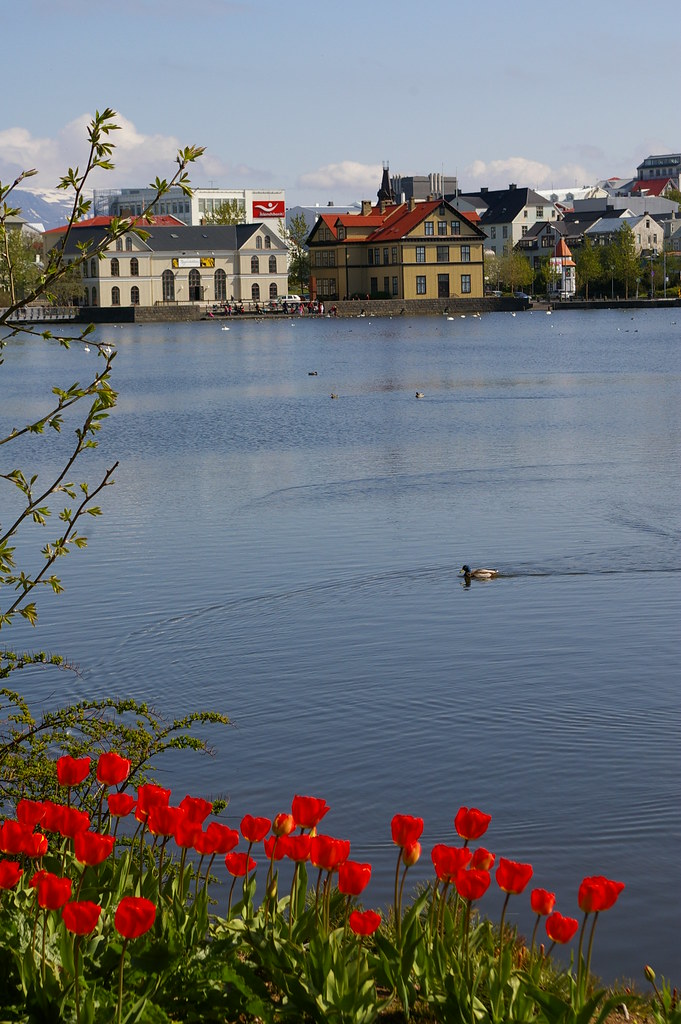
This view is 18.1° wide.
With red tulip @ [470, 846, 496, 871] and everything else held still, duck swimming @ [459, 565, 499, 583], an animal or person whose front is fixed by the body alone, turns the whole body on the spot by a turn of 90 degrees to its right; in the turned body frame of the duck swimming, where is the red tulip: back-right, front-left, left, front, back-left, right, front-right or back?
back

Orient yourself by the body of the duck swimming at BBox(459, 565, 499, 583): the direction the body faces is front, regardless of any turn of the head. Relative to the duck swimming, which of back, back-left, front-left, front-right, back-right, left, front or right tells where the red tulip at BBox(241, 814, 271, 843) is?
left

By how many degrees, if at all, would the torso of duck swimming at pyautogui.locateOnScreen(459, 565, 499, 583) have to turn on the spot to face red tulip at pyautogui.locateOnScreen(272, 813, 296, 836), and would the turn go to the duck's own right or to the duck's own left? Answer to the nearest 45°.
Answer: approximately 90° to the duck's own left

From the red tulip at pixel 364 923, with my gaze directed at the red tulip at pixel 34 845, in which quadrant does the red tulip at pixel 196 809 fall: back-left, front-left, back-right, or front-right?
front-right

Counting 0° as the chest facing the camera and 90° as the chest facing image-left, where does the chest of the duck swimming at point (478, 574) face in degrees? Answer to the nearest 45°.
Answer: approximately 90°

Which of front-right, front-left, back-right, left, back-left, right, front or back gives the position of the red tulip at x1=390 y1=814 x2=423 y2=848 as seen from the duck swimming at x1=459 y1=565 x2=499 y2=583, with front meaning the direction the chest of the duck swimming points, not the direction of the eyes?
left

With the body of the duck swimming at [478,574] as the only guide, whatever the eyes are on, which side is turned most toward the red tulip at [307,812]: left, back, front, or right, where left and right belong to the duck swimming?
left

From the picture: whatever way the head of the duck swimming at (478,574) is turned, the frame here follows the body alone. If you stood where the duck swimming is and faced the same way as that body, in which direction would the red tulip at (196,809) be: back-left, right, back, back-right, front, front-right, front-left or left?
left

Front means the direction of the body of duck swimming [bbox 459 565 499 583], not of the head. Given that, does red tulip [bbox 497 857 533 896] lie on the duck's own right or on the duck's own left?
on the duck's own left

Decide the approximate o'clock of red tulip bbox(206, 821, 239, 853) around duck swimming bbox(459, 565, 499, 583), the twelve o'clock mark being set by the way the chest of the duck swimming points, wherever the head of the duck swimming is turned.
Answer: The red tulip is roughly at 9 o'clock from the duck swimming.

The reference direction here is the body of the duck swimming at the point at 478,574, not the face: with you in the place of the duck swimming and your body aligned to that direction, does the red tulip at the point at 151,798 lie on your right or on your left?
on your left

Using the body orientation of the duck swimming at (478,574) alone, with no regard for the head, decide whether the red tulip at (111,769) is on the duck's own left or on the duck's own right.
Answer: on the duck's own left

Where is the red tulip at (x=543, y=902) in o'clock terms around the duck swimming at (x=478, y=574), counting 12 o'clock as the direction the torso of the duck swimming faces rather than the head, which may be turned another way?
The red tulip is roughly at 9 o'clock from the duck swimming.

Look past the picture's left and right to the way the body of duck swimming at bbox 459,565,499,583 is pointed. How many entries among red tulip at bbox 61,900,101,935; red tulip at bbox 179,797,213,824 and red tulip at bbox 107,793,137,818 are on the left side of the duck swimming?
3

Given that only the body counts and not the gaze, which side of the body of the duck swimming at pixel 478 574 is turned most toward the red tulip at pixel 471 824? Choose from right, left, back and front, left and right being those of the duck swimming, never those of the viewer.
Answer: left

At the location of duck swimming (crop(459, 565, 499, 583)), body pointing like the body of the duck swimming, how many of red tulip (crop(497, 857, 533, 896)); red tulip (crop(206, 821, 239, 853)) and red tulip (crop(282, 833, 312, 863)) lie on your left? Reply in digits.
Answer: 3
